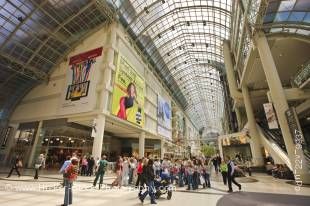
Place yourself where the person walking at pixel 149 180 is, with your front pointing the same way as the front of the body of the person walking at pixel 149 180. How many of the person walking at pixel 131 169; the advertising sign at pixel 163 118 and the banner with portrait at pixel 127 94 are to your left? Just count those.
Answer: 3

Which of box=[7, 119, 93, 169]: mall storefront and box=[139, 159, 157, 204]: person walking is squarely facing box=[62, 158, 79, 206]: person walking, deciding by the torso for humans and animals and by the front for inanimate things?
the mall storefront

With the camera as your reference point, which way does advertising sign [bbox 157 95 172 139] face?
facing the viewer and to the right of the viewer

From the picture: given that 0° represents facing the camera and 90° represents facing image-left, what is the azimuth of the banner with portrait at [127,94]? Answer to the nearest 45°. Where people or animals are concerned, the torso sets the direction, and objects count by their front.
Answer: approximately 315°

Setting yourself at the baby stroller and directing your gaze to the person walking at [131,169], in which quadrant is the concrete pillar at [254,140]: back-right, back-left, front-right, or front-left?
front-right

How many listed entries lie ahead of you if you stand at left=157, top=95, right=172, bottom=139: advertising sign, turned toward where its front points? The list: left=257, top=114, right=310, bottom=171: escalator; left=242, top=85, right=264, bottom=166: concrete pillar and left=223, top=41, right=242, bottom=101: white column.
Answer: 3

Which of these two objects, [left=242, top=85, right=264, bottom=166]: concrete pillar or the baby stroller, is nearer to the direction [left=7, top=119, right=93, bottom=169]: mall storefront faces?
the baby stroller

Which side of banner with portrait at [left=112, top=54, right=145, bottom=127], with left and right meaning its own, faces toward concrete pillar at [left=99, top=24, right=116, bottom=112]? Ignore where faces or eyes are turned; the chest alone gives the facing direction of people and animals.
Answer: right

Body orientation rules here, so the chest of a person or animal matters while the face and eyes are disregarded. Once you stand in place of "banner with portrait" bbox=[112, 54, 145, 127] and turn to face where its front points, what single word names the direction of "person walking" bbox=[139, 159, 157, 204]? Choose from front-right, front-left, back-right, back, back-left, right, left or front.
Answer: front-right

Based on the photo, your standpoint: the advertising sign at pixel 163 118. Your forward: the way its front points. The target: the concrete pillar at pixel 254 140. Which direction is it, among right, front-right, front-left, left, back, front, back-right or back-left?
front

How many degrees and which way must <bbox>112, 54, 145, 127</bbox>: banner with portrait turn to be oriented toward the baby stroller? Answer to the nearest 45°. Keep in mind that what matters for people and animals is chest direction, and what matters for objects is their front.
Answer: approximately 45° to its right

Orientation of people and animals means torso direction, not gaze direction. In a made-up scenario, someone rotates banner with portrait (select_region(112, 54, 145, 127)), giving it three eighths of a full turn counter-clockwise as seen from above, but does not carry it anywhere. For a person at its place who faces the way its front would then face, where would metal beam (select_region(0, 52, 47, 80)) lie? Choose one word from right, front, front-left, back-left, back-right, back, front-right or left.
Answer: left

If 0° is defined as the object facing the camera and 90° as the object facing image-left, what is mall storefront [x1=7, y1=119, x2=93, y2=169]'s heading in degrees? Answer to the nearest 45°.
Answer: approximately 0°
